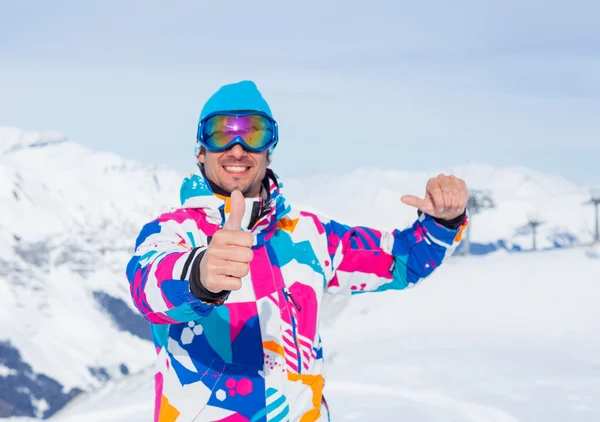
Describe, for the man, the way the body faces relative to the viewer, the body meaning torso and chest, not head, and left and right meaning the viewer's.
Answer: facing the viewer
